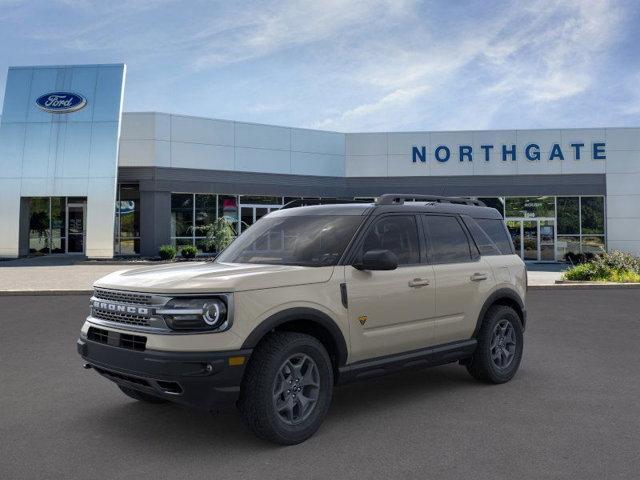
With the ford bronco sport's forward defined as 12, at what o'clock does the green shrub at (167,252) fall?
The green shrub is roughly at 4 o'clock from the ford bronco sport.

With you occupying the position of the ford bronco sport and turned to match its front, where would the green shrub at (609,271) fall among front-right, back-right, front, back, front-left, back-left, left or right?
back

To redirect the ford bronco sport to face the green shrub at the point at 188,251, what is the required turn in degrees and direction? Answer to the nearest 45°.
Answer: approximately 135° to its right

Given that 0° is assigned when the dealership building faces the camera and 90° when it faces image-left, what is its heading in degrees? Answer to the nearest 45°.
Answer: approximately 0°

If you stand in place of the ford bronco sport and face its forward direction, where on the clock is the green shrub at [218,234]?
The green shrub is roughly at 4 o'clock from the ford bronco sport.

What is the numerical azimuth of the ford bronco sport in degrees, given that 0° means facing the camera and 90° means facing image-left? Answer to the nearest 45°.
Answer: approximately 45°

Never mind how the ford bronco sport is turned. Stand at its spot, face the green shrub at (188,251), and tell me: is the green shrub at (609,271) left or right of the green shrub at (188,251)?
right
